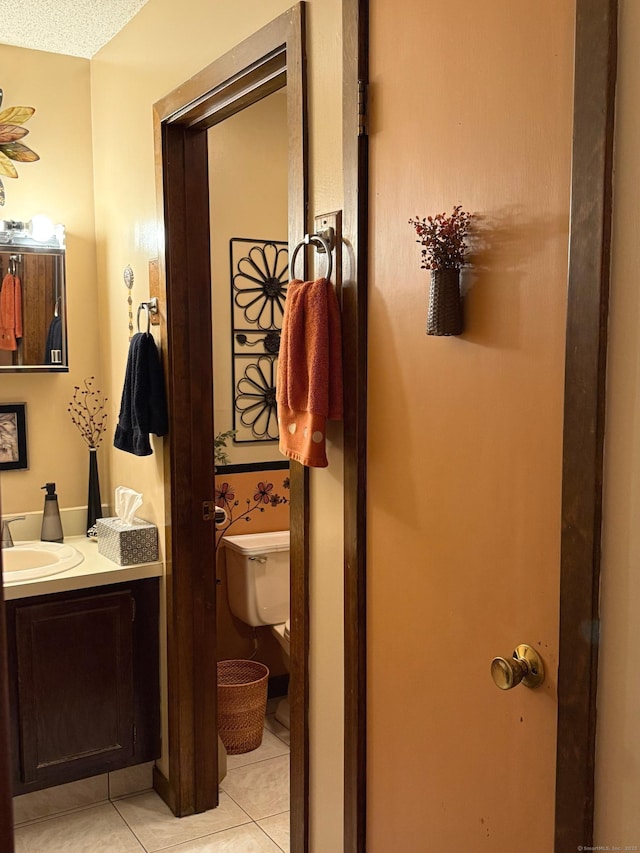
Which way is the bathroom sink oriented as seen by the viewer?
toward the camera

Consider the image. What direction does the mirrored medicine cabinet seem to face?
toward the camera

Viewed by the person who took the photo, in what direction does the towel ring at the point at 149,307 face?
facing the viewer and to the left of the viewer

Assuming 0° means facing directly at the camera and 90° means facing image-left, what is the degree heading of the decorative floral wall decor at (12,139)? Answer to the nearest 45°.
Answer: approximately 0°

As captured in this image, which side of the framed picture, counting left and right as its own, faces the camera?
front

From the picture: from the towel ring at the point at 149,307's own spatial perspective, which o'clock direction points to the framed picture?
The framed picture is roughly at 3 o'clock from the towel ring.

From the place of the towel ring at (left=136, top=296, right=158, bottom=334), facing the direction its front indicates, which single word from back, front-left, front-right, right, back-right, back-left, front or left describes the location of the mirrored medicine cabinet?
right

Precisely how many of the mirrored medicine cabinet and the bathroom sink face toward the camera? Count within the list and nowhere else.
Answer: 2

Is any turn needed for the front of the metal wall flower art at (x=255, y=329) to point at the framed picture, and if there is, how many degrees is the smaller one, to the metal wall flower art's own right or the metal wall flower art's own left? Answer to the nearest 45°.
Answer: approximately 90° to the metal wall flower art's own right
